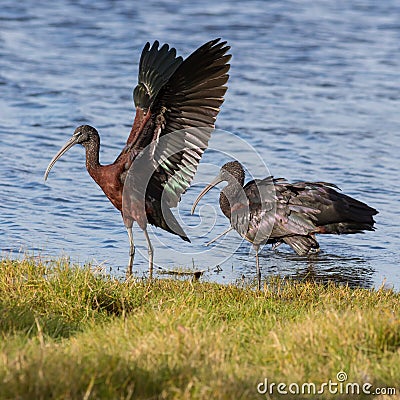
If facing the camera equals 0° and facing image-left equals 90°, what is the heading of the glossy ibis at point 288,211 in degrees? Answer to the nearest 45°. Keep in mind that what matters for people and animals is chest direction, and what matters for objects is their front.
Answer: approximately 90°

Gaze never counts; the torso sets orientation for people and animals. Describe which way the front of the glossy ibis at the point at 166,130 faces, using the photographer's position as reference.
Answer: facing to the left of the viewer

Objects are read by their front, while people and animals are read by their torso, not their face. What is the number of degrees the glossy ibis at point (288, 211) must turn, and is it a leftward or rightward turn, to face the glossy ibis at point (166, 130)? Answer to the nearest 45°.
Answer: approximately 45° to its left

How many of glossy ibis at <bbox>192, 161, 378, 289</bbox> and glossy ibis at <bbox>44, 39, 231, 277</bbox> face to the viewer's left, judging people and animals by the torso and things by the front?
2

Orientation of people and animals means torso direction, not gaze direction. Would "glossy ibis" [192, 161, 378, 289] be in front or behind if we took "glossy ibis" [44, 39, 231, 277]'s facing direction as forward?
behind
